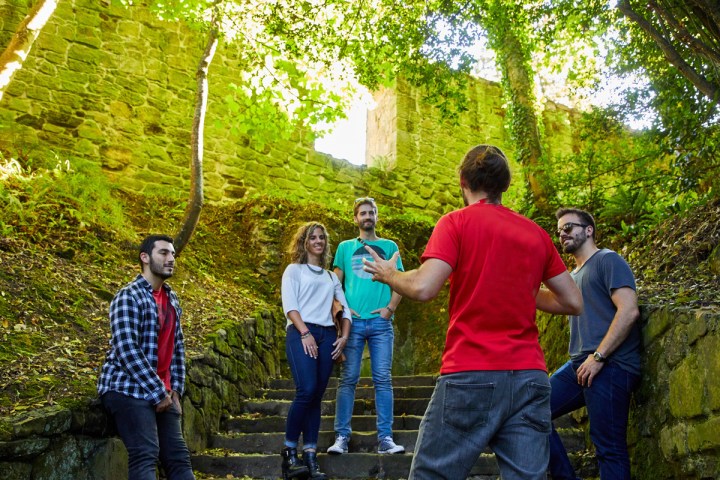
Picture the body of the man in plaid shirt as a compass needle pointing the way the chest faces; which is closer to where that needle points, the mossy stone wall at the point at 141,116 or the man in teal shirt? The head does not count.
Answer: the man in teal shirt

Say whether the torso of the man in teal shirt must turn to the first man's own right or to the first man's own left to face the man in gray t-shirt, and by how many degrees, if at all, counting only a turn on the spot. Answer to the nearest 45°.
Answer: approximately 45° to the first man's own left

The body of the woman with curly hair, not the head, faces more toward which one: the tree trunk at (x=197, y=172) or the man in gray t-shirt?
the man in gray t-shirt

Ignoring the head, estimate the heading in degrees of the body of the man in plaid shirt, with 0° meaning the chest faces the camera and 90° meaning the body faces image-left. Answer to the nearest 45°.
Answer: approximately 315°

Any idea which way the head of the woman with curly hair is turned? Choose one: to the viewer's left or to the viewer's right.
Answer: to the viewer's right

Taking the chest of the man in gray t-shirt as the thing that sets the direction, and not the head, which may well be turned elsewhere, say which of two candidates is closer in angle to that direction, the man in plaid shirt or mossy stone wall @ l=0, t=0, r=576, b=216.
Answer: the man in plaid shirt

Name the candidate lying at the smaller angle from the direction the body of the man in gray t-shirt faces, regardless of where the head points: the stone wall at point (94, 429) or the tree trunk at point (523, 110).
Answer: the stone wall

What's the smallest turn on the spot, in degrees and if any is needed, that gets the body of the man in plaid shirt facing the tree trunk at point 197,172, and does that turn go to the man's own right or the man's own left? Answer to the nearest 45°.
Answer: approximately 135° to the man's own left

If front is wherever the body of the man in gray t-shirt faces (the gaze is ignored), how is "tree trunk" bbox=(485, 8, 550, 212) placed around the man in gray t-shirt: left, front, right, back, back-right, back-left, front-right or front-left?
back-right

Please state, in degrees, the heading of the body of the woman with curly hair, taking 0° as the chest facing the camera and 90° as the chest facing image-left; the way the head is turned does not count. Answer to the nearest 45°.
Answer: approximately 315°

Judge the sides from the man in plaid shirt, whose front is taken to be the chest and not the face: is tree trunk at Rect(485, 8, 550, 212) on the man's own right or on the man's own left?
on the man's own left
